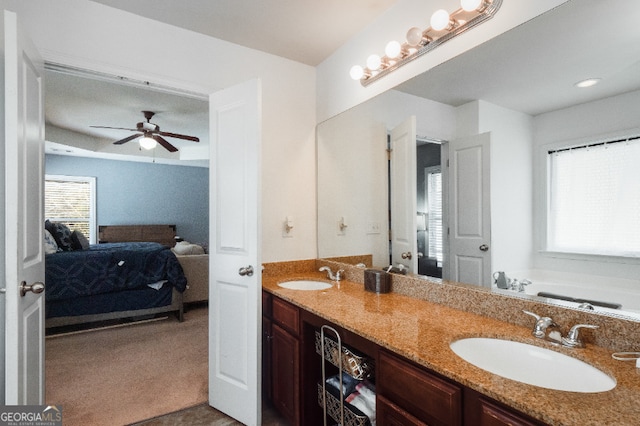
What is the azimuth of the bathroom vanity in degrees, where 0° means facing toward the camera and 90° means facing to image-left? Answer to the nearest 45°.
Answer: approximately 45°

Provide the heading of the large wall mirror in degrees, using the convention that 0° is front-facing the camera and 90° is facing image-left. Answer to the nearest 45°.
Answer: approximately 45°

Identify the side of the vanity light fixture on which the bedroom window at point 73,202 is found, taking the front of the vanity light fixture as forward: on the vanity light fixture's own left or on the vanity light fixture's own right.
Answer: on the vanity light fixture's own right
